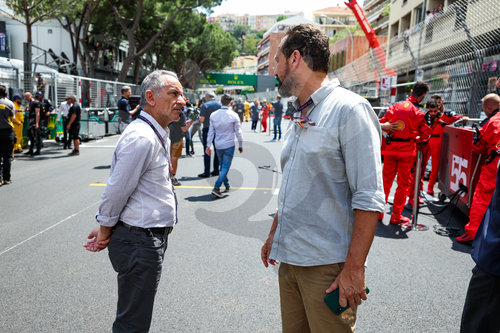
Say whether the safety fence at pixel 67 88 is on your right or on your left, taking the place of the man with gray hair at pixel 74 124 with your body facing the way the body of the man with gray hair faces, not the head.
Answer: on your right

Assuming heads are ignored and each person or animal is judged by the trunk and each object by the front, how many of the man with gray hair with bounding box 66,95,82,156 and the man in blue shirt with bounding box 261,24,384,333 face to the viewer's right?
0

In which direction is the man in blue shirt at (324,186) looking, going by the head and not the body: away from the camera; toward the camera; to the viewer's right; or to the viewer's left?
to the viewer's left

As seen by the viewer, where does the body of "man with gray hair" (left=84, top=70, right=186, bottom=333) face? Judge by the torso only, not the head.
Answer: to the viewer's right

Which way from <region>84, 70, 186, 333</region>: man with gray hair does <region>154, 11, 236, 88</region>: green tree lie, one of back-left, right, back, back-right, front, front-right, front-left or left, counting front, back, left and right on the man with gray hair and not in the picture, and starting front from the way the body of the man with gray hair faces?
left

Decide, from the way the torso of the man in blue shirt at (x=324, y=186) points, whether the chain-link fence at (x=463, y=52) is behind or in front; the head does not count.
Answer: behind

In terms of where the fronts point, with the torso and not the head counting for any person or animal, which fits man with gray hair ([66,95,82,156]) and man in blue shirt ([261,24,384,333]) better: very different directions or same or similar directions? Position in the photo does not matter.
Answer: same or similar directions

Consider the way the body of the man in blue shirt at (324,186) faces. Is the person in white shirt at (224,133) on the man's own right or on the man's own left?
on the man's own right
